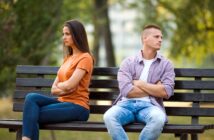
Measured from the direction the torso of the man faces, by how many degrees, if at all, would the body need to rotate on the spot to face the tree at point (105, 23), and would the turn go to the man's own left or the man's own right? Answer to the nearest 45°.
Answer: approximately 180°

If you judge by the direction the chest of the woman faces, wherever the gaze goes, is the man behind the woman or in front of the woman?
behind

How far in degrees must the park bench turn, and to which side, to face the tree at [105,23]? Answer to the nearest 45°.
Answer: approximately 180°

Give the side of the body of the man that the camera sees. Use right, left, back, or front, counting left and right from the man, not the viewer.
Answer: front

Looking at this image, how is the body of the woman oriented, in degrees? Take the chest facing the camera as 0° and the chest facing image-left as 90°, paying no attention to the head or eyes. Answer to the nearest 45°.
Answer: approximately 90°

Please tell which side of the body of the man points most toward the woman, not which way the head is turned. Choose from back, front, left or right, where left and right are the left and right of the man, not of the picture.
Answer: right

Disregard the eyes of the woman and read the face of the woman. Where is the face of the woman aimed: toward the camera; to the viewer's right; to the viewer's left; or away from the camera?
to the viewer's left

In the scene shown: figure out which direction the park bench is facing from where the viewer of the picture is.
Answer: facing the viewer

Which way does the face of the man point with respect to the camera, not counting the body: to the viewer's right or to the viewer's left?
to the viewer's right

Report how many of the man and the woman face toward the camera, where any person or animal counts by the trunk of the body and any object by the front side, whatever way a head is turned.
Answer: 1
